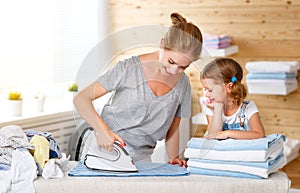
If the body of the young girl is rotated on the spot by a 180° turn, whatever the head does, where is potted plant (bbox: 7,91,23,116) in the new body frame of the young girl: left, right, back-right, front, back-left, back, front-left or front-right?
left

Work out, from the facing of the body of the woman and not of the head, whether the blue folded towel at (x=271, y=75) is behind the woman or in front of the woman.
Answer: behind

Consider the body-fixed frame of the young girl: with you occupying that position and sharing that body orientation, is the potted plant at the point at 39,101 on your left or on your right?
on your right

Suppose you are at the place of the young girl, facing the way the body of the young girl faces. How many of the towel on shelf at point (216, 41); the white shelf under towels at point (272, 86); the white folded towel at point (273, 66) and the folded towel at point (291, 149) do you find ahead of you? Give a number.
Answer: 0

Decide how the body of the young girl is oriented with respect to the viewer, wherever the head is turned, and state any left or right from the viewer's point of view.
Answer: facing the viewer and to the left of the viewer

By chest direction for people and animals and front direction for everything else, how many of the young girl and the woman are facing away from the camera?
0

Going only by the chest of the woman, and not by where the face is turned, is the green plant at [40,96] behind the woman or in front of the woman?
behind

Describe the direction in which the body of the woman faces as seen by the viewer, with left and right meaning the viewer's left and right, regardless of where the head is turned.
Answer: facing the viewer

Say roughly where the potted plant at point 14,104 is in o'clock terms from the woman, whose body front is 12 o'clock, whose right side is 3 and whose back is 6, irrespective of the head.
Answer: The potted plant is roughly at 5 o'clock from the woman.
